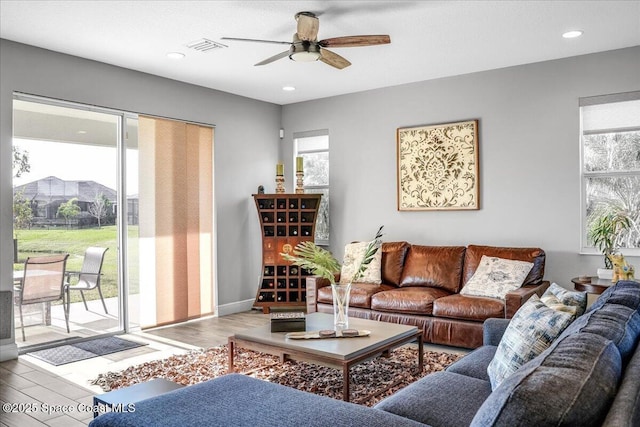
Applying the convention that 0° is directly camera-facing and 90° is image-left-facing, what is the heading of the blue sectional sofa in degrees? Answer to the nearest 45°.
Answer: approximately 135°

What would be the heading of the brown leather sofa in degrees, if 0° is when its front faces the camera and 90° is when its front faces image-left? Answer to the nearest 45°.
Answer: approximately 45°

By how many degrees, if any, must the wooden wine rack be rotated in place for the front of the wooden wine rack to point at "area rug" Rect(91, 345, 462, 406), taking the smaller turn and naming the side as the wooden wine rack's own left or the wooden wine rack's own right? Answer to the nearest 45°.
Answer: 0° — it already faces it

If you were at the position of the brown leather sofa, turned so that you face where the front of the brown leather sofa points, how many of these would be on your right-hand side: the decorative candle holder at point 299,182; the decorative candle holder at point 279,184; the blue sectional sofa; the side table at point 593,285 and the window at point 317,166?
3

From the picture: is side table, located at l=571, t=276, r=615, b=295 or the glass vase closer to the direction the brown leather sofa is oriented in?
the glass vase

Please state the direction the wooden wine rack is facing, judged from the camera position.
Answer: facing the viewer

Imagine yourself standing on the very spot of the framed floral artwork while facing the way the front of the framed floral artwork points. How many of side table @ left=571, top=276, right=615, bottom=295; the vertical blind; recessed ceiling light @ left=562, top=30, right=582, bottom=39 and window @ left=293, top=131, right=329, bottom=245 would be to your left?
2

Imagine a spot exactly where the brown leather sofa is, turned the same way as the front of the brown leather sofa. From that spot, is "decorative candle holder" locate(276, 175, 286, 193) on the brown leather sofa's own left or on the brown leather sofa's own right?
on the brown leather sofa's own right

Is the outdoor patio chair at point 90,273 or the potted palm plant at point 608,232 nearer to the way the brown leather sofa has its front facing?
the outdoor patio chair

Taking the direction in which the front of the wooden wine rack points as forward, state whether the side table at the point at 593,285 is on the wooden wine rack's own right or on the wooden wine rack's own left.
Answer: on the wooden wine rack's own left

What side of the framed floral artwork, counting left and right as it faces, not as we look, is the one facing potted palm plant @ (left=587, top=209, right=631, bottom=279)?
left

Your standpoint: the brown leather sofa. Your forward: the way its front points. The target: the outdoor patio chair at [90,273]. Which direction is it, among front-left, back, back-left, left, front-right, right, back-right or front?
front-right

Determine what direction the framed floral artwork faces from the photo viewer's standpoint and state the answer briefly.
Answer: facing the viewer and to the left of the viewer

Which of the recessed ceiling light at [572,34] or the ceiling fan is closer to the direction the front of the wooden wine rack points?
the ceiling fan

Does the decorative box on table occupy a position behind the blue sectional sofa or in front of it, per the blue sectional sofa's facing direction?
in front

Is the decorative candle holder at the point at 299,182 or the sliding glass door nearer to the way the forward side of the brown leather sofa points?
the sliding glass door
